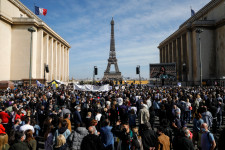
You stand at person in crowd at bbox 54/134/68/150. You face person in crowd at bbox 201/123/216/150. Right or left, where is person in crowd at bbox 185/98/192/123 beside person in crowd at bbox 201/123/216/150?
left

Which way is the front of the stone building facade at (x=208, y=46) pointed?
to the viewer's left

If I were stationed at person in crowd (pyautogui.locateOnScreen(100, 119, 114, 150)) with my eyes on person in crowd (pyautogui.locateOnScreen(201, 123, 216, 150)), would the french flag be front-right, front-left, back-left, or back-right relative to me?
back-left

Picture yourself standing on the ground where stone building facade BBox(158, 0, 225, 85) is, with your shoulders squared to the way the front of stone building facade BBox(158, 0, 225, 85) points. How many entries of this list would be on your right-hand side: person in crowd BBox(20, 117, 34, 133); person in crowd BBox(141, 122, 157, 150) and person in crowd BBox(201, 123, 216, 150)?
0

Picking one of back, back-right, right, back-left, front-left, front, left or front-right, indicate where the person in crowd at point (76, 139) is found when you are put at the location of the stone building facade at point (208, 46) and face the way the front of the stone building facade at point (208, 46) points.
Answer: left

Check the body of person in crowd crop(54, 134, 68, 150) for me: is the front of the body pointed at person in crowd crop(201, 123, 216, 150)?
no

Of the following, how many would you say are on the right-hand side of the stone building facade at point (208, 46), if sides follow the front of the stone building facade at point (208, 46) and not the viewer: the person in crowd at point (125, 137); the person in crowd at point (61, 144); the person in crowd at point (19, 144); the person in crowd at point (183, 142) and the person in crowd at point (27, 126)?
0

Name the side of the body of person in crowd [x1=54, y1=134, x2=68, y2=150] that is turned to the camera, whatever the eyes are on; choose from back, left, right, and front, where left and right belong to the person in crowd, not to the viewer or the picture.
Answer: back

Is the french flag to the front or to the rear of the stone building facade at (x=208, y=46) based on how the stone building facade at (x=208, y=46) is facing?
to the front

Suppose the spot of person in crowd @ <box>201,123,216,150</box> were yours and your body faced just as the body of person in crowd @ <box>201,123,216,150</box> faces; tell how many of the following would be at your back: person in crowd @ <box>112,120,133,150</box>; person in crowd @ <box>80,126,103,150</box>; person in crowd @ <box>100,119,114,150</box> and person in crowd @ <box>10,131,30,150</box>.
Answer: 0

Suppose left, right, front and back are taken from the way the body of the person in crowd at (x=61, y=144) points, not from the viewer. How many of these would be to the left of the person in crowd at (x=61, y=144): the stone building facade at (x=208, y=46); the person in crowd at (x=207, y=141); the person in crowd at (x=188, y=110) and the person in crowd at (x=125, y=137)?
0
